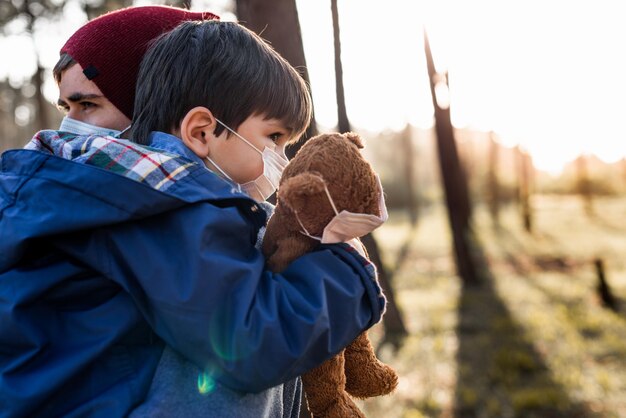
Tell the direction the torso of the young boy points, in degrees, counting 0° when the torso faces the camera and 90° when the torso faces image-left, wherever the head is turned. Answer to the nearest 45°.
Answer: approximately 270°

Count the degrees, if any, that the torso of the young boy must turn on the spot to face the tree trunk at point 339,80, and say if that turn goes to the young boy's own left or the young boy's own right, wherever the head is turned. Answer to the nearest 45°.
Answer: approximately 45° to the young boy's own left

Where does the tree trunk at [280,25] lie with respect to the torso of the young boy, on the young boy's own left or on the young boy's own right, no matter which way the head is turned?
on the young boy's own left

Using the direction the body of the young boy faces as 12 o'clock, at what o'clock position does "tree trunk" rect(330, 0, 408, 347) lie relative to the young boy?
The tree trunk is roughly at 10 o'clock from the young boy.

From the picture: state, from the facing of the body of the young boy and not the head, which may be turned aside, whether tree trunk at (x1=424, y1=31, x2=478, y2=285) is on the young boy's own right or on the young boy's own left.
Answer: on the young boy's own left

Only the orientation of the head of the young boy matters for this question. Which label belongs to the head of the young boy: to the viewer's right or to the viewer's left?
to the viewer's right

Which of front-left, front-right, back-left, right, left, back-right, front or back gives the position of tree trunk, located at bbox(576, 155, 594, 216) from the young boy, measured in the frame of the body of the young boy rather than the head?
front-left
